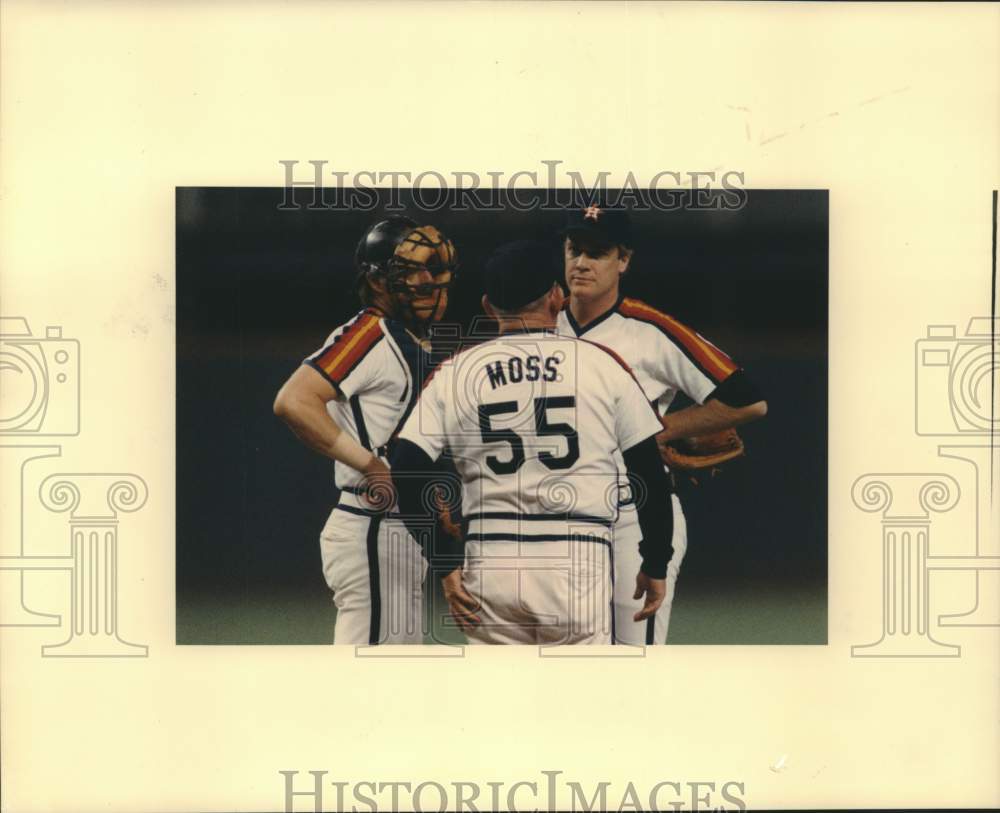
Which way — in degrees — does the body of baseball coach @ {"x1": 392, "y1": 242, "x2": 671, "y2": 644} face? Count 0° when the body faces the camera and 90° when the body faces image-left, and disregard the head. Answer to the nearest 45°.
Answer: approximately 180°

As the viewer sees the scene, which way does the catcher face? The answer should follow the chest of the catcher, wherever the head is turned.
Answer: to the viewer's right

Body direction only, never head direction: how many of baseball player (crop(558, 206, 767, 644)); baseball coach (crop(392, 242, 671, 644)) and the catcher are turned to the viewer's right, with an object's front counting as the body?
1

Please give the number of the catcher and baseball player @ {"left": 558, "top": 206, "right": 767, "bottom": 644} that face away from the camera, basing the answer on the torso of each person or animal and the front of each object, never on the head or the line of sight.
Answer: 0

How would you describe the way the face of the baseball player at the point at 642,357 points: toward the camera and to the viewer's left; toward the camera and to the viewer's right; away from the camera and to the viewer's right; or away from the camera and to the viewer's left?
toward the camera and to the viewer's left

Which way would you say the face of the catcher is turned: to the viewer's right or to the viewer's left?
to the viewer's right

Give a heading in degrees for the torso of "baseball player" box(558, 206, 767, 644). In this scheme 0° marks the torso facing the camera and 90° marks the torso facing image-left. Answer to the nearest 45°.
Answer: approximately 45°

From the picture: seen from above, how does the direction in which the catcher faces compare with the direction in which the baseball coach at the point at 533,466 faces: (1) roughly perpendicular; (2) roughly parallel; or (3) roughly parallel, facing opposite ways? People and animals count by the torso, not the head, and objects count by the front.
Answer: roughly perpendicular

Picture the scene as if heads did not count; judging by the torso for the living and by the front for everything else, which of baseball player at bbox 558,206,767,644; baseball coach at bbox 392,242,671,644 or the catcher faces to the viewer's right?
the catcher
